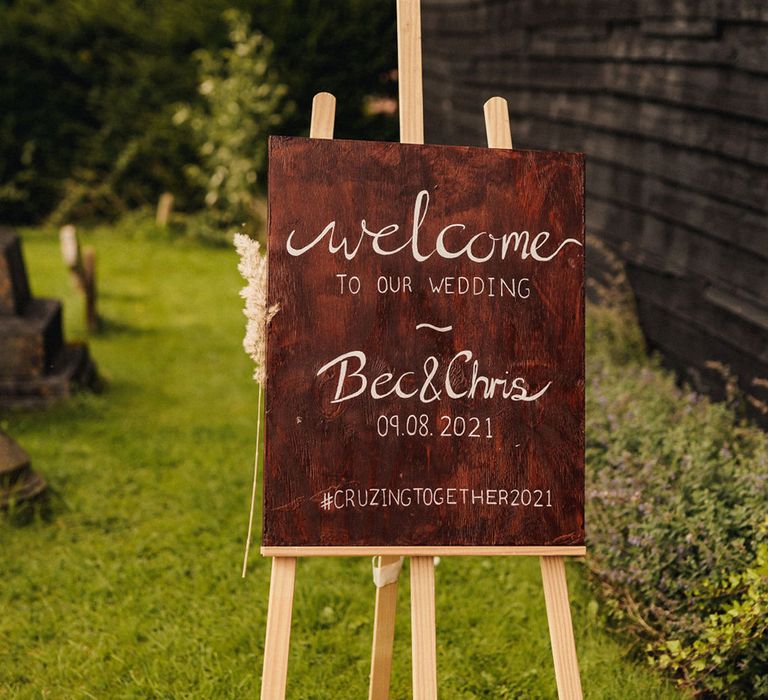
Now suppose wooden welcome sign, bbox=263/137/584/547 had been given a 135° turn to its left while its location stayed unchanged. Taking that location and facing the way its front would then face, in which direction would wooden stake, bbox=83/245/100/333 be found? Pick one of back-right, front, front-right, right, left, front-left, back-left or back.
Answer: left

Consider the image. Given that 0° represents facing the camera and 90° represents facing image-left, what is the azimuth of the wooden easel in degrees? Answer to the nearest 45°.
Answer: approximately 0°

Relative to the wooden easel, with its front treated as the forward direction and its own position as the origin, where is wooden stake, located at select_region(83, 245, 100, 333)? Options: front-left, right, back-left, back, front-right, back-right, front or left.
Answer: back-right

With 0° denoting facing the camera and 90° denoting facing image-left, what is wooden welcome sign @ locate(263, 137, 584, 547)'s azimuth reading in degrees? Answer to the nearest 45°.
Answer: approximately 0°

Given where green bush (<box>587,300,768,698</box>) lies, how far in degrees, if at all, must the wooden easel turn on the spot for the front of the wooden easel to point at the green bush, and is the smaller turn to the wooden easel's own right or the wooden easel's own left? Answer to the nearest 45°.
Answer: approximately 135° to the wooden easel's own left
